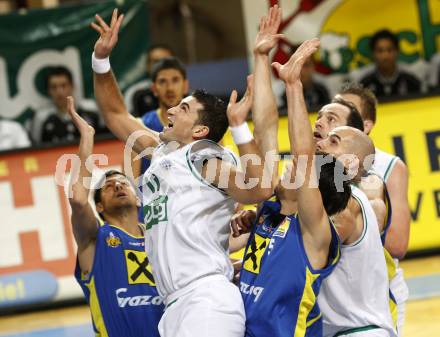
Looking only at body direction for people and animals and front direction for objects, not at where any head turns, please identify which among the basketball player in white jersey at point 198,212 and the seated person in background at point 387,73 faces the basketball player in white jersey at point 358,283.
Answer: the seated person in background

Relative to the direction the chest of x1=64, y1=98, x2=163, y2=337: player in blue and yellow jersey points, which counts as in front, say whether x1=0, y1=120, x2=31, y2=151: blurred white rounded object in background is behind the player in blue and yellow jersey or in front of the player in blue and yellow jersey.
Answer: behind

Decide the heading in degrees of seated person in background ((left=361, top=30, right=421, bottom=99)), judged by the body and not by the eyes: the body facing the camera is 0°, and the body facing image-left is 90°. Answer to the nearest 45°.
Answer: approximately 0°

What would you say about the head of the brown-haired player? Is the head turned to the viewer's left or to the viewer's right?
to the viewer's left

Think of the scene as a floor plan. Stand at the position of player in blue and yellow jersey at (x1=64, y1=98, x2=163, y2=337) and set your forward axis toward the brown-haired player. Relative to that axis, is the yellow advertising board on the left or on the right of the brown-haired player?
left
